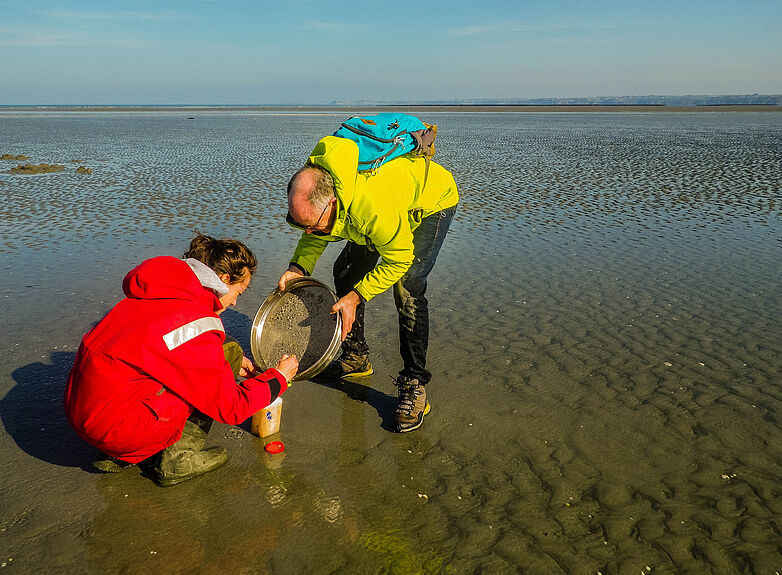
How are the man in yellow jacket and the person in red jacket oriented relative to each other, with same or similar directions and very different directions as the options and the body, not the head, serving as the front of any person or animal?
very different directions

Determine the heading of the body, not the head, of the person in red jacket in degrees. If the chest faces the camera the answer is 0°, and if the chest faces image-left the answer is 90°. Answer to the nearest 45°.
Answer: approximately 225°

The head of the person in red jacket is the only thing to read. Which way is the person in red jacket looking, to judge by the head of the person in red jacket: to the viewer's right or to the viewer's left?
to the viewer's right

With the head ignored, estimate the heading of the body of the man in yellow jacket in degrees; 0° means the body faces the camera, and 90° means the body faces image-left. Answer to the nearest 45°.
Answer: approximately 45°

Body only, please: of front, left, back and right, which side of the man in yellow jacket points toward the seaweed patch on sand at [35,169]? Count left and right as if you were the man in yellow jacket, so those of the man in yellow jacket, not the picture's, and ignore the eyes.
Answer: right

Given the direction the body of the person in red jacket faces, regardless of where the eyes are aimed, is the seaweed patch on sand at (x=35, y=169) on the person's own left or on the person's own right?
on the person's own left

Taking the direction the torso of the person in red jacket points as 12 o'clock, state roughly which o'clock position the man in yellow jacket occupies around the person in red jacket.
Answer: The man in yellow jacket is roughly at 1 o'clock from the person in red jacket.

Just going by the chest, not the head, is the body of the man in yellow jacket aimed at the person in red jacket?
yes
